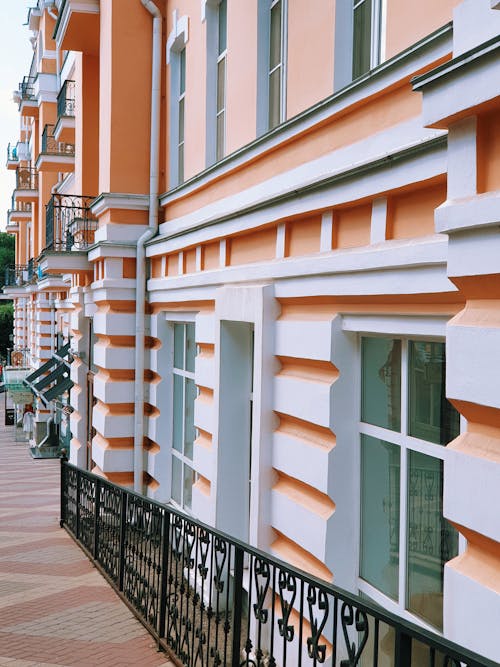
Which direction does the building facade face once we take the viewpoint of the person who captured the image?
facing the viewer and to the left of the viewer
